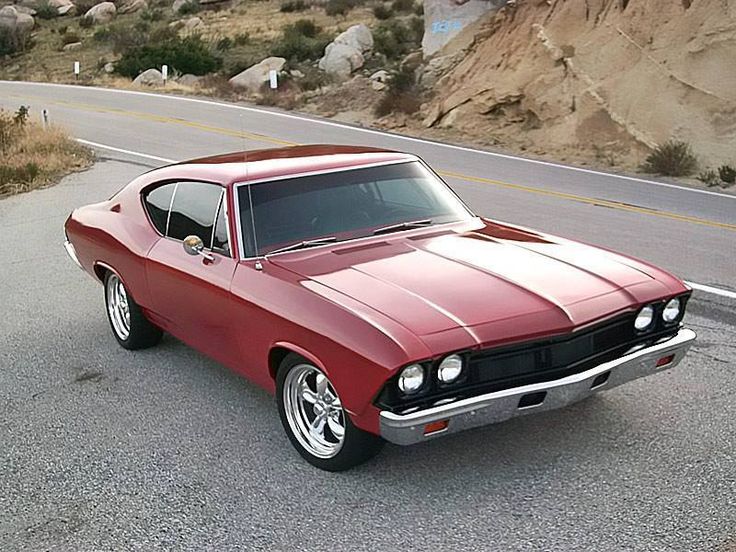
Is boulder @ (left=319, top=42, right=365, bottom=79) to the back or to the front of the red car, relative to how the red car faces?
to the back

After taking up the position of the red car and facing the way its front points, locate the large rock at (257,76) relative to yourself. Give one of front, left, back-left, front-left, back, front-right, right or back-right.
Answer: back-left

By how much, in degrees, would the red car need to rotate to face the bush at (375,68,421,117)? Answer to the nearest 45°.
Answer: approximately 135° to its left

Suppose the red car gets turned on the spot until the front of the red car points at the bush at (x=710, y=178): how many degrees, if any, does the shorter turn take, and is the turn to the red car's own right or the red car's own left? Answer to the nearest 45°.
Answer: approximately 90° to the red car's own left

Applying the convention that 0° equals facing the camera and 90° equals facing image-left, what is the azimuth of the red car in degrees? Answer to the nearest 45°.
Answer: approximately 315°

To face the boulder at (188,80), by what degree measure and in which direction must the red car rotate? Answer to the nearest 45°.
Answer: approximately 135° to its left

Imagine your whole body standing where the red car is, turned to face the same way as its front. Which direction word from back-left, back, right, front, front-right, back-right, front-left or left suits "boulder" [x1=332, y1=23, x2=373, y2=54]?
back-left

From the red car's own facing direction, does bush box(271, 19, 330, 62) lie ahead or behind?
behind

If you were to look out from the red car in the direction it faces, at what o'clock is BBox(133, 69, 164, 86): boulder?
The boulder is roughly at 7 o'clock from the red car.

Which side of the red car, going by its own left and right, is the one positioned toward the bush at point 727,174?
left

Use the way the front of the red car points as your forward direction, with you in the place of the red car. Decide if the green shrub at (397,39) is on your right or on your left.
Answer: on your left

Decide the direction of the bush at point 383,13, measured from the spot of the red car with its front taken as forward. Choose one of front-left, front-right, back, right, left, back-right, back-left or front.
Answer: back-left
